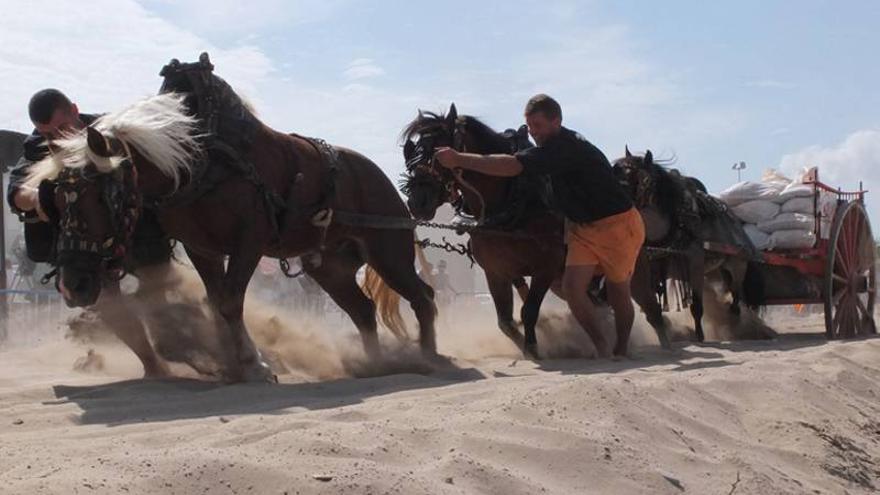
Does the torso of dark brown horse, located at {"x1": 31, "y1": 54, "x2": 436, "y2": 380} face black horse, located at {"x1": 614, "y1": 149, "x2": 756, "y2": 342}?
no

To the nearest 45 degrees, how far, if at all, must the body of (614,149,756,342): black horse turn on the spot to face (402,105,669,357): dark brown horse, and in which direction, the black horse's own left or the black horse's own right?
0° — it already faces it

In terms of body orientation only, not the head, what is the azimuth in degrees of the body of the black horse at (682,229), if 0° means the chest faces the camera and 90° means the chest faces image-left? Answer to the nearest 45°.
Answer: approximately 45°

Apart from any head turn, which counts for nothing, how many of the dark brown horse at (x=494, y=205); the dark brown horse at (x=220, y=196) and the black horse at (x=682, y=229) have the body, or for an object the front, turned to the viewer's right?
0

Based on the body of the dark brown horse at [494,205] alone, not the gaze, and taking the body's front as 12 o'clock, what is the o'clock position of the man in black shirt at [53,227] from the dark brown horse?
The man in black shirt is roughly at 12 o'clock from the dark brown horse.

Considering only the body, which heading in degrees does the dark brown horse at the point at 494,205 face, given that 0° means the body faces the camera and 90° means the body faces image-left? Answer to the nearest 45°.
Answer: approximately 45°

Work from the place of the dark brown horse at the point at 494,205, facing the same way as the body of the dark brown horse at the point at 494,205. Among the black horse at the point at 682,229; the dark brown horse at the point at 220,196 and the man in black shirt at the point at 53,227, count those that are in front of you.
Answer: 2

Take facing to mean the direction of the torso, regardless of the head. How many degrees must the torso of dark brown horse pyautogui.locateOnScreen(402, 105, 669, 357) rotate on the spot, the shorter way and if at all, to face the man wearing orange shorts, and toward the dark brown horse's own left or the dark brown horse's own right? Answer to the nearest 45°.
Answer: approximately 90° to the dark brown horse's own left

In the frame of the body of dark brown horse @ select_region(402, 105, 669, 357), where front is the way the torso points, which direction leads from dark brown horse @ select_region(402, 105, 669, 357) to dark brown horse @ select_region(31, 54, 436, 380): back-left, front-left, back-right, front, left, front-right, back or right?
front

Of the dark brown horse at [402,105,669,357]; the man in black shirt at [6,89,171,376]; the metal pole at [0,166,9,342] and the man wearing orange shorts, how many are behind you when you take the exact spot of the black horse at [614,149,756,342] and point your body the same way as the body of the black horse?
0

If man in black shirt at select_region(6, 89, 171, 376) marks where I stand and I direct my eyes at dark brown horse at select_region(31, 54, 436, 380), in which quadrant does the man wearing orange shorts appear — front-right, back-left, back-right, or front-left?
front-left

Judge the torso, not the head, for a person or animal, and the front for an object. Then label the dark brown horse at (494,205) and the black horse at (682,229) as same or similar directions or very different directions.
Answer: same or similar directions

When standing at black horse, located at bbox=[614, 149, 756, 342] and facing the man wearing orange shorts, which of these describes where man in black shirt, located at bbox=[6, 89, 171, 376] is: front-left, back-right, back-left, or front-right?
front-right
